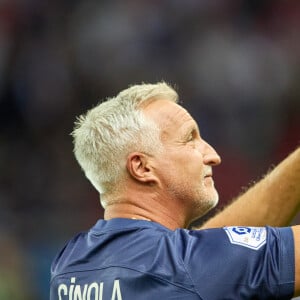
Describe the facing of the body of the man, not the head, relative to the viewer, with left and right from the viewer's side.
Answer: facing away from the viewer and to the right of the viewer

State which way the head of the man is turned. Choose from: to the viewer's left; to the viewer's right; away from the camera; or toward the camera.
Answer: to the viewer's right
